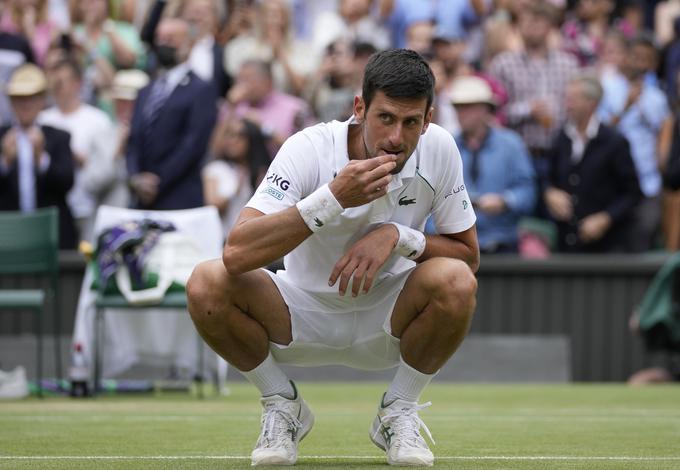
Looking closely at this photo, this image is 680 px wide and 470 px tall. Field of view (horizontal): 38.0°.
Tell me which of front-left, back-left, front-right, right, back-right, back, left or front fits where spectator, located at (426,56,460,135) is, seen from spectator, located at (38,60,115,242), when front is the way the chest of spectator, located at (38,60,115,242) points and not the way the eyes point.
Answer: back-left

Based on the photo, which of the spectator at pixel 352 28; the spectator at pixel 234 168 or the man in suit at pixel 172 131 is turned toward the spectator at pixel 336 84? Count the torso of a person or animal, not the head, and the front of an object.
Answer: the spectator at pixel 352 28

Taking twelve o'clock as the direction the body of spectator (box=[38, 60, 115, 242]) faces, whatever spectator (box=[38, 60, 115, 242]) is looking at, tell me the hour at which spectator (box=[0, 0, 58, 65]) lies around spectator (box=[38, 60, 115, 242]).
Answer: spectator (box=[0, 0, 58, 65]) is roughly at 4 o'clock from spectator (box=[38, 60, 115, 242]).

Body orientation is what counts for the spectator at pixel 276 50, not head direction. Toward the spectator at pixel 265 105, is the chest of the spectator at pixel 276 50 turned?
yes

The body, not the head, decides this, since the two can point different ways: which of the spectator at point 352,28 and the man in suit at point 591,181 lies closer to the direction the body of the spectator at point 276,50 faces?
the man in suit

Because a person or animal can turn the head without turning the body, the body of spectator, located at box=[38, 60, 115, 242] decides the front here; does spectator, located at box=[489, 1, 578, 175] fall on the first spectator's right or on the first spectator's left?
on the first spectator's left

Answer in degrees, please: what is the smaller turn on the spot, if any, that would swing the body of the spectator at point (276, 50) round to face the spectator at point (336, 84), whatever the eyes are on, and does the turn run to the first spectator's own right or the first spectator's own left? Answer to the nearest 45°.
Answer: approximately 45° to the first spectator's own left
